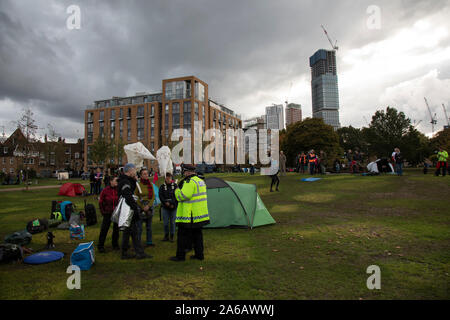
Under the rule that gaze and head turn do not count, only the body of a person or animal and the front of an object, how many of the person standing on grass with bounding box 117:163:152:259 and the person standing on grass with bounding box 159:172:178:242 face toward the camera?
1

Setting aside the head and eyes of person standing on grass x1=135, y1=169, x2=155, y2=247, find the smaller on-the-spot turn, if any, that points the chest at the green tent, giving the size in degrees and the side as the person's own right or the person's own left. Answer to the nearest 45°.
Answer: approximately 90° to the person's own left

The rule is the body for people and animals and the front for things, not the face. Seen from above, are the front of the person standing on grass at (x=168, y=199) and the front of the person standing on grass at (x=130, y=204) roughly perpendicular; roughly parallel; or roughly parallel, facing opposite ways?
roughly perpendicular

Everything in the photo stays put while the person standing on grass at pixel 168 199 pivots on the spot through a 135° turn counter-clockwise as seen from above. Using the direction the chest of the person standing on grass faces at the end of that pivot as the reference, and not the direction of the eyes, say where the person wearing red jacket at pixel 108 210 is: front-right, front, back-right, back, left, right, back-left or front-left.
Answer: back-left

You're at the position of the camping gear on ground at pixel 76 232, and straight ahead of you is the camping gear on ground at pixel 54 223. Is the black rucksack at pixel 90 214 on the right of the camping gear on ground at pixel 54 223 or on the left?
right

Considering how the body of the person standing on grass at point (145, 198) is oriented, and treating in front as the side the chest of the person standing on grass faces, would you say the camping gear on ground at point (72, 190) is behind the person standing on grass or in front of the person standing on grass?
behind

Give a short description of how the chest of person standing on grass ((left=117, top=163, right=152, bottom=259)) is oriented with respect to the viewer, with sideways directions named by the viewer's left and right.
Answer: facing to the right of the viewer

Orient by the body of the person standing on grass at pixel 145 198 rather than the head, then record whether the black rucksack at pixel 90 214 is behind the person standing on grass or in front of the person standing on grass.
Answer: behind

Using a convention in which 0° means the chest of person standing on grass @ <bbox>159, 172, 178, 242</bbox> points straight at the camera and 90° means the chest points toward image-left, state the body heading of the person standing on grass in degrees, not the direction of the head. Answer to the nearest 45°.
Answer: approximately 0°
